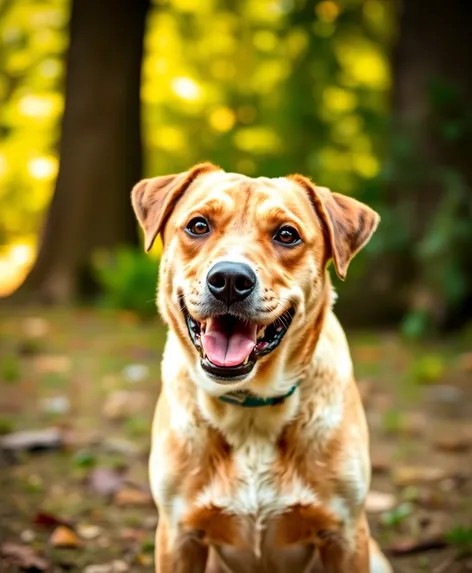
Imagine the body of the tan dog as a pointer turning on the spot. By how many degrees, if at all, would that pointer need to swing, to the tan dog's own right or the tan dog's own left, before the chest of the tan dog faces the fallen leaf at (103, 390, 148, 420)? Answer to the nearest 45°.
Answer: approximately 180°

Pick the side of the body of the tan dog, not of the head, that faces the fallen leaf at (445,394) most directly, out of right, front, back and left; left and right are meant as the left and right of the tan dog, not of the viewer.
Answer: back

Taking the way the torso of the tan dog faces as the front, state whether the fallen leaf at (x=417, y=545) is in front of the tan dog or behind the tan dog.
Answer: behind

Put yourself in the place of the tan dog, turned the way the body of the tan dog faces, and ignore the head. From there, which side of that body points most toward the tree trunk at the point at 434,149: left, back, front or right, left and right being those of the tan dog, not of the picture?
back

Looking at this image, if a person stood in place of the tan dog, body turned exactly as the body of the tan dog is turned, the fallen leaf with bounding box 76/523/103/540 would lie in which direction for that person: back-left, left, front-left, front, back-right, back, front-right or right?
back-right

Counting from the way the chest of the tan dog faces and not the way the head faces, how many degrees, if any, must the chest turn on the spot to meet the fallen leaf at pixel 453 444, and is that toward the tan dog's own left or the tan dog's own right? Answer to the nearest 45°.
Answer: approximately 135° to the tan dog's own left

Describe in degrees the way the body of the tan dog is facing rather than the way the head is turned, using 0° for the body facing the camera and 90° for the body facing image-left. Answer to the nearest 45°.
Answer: approximately 0°

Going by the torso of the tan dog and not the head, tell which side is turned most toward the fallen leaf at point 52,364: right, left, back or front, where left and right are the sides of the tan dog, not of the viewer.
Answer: back

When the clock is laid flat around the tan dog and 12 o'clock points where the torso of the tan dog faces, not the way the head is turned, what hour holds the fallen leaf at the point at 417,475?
The fallen leaf is roughly at 7 o'clock from the tan dog.
